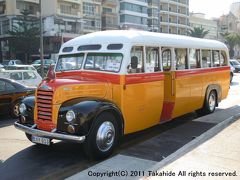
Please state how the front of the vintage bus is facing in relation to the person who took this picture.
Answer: facing the viewer and to the left of the viewer

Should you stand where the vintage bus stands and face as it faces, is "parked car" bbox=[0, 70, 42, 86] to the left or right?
on its right

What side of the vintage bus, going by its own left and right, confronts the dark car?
right
